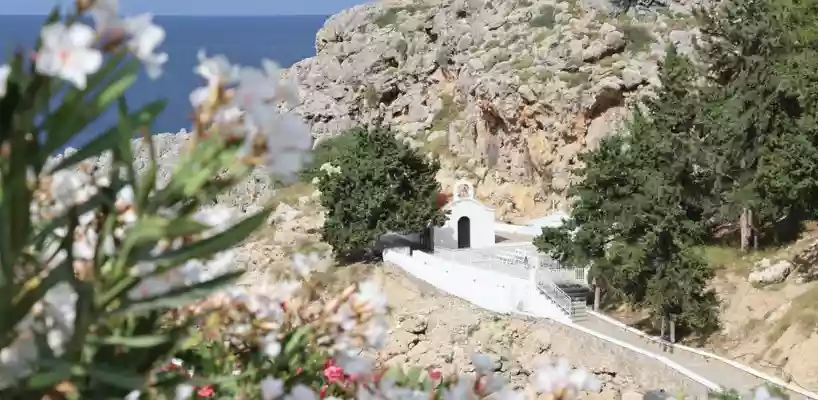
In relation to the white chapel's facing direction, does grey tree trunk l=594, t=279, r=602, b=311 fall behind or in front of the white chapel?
in front

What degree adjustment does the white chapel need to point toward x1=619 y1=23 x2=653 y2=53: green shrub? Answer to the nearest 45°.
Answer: approximately 135° to its left

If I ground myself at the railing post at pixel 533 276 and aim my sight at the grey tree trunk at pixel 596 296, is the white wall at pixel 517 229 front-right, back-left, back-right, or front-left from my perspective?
back-left

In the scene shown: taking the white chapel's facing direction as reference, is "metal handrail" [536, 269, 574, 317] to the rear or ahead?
ahead

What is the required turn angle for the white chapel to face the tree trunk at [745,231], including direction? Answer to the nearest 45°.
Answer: approximately 45° to its left

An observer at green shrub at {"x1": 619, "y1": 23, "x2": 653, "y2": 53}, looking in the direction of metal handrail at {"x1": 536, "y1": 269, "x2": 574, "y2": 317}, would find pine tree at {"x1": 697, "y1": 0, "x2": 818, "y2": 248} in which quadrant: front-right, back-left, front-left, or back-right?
front-left

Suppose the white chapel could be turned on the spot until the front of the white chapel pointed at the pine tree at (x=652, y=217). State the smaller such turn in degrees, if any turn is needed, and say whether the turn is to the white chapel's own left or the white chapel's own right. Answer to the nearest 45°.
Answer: approximately 45° to the white chapel's own left

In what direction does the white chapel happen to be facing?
toward the camera

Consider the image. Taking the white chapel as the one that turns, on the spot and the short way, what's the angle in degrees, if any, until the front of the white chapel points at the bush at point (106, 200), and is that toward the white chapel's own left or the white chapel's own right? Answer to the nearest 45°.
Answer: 0° — it already faces it
